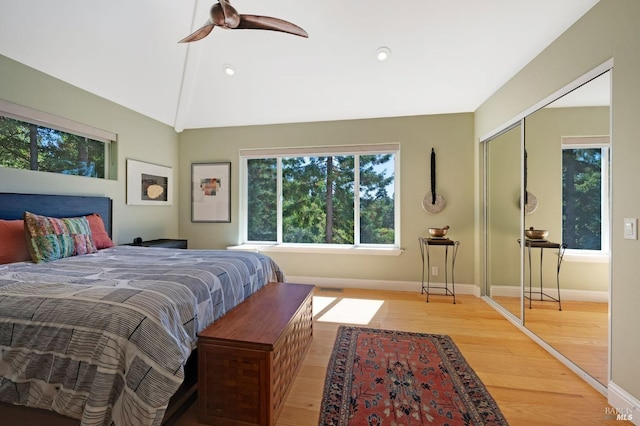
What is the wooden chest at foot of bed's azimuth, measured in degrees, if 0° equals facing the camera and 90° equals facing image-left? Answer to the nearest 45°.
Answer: approximately 270°

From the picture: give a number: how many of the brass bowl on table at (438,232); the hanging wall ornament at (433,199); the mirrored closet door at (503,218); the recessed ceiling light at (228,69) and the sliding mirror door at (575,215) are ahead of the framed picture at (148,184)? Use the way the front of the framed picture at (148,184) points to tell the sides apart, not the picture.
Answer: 5

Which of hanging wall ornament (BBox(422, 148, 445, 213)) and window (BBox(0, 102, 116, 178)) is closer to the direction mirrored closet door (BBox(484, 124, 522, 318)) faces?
the window

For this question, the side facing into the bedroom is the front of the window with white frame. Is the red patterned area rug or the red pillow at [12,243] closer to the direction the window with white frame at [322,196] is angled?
the red patterned area rug

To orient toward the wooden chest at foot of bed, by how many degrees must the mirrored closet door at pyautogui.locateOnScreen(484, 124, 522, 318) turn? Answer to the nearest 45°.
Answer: approximately 45° to its left

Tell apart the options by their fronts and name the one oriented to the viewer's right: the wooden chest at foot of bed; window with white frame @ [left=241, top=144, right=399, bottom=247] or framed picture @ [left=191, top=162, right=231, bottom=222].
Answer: the wooden chest at foot of bed

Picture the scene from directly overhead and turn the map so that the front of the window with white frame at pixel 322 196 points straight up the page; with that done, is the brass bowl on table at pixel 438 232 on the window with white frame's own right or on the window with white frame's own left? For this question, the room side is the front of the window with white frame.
on the window with white frame's own left

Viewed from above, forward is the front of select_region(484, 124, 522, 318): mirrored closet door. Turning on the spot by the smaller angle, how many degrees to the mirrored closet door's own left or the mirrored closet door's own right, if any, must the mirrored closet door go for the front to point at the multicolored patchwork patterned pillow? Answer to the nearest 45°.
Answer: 0° — it already faces it

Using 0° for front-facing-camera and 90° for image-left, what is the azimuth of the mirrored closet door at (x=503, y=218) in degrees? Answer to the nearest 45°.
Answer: approximately 45°

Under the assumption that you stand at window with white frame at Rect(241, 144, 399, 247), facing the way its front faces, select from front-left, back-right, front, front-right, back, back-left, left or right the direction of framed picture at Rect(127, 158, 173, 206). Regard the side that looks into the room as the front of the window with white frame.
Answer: right

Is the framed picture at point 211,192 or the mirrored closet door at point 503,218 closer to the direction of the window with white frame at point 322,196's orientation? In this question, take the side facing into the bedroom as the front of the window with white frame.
the mirrored closet door

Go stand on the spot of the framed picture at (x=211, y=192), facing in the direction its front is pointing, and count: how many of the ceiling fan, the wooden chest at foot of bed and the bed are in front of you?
3

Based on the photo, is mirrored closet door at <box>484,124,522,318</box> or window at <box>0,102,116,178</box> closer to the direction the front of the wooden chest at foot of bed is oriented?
the mirrored closet door

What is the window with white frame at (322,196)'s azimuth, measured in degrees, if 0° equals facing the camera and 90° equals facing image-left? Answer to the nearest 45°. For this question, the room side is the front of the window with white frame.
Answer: approximately 0°

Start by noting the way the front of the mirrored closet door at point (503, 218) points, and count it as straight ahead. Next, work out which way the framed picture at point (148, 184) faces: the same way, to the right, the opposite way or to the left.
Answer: the opposite way

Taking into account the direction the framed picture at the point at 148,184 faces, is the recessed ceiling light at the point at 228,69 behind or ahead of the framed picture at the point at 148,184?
ahead

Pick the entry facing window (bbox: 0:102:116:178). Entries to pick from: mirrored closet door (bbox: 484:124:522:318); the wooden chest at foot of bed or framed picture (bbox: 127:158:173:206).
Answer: the mirrored closet door
